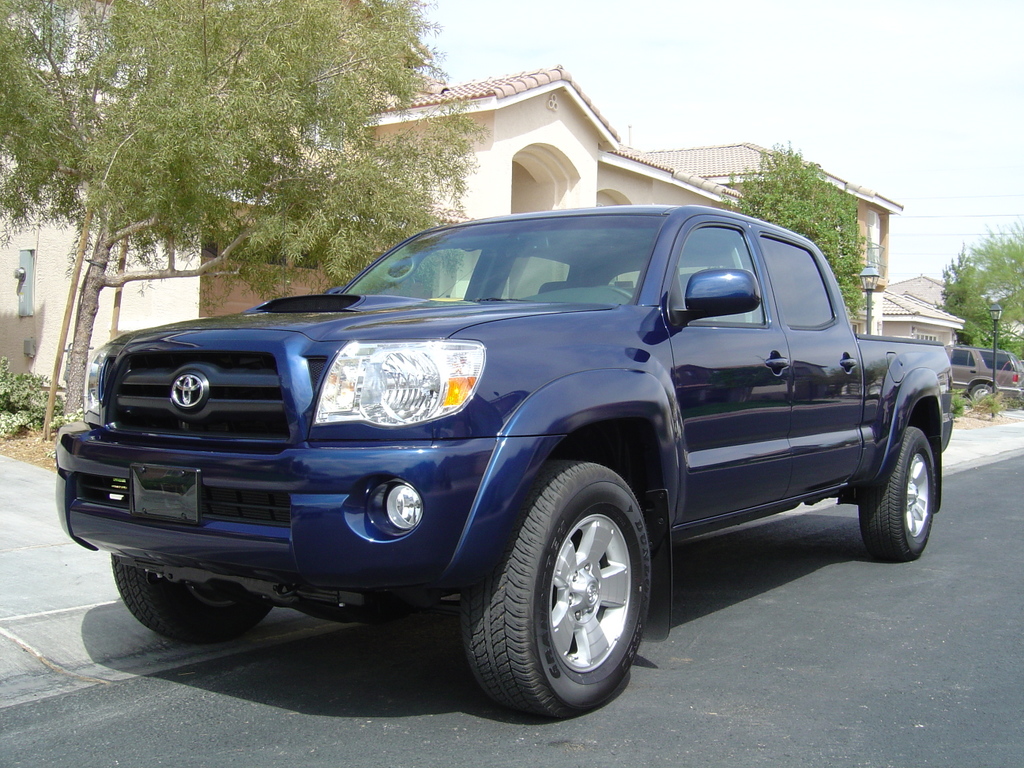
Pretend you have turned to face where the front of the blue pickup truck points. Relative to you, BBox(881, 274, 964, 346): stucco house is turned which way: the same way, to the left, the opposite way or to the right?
to the left

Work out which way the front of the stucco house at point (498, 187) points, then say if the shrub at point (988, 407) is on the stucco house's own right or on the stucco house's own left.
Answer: on the stucco house's own left

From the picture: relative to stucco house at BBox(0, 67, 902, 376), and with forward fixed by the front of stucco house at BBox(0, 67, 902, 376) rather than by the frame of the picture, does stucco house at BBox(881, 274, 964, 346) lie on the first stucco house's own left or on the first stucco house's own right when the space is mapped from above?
on the first stucco house's own left

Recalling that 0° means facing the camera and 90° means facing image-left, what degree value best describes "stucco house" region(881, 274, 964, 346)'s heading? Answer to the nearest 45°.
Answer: approximately 315°

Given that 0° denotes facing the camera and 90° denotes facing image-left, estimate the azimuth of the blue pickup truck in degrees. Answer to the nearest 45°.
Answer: approximately 45°

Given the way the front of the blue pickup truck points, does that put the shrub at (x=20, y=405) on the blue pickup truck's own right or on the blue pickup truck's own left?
on the blue pickup truck's own right

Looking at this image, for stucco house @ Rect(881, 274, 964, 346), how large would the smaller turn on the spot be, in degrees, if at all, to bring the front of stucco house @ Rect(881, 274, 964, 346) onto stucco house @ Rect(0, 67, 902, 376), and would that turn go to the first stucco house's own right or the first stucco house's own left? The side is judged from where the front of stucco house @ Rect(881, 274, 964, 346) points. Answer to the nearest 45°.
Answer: approximately 45° to the first stucco house's own right

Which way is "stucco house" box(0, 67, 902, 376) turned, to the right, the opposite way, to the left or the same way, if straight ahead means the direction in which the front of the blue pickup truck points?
to the left

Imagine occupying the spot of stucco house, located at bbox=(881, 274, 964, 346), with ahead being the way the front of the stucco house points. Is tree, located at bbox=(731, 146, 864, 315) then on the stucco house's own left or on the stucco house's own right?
on the stucco house's own right
